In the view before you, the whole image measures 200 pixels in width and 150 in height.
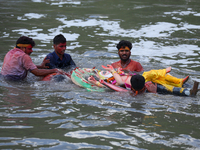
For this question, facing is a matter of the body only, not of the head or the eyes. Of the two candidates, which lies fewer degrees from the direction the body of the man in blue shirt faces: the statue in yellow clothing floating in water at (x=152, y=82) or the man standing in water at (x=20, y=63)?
the statue in yellow clothing floating in water

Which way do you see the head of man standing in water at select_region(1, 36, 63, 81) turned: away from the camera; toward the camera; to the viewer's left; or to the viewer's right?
to the viewer's right

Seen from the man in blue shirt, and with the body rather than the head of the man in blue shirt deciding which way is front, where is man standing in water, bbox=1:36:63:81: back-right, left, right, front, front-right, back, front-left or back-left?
right

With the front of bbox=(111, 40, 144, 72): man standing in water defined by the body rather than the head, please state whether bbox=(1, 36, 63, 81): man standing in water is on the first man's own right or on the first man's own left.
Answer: on the first man's own right

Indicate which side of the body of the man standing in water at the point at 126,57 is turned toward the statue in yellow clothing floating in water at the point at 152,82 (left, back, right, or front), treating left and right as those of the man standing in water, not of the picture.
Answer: front

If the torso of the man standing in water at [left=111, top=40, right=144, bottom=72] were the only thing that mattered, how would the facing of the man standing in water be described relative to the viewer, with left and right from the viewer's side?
facing the viewer

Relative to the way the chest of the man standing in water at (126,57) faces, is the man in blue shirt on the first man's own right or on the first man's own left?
on the first man's own right

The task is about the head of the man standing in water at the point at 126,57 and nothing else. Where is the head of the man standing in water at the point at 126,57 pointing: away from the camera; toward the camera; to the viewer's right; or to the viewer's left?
toward the camera

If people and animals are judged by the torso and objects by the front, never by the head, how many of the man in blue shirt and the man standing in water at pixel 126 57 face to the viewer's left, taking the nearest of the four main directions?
0

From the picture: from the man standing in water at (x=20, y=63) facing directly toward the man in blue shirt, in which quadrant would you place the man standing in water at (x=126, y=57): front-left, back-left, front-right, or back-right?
front-right

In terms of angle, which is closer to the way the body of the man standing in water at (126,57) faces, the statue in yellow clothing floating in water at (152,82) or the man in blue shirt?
the statue in yellow clothing floating in water

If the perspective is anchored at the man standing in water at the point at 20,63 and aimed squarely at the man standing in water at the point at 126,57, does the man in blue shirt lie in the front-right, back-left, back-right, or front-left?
front-left
